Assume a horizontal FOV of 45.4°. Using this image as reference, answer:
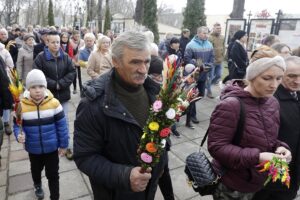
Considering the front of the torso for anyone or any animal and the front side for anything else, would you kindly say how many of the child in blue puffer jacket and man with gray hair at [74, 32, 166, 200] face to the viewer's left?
0

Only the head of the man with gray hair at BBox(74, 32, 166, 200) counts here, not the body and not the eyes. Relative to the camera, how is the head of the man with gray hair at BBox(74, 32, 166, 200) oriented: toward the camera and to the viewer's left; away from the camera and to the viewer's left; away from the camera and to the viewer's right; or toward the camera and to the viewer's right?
toward the camera and to the viewer's right

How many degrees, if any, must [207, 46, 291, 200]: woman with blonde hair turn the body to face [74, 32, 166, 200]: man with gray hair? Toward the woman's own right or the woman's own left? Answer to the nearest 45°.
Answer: approximately 90° to the woman's own right

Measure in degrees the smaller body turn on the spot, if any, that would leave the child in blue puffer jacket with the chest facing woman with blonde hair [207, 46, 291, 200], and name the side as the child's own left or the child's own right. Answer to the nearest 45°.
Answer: approximately 45° to the child's own left

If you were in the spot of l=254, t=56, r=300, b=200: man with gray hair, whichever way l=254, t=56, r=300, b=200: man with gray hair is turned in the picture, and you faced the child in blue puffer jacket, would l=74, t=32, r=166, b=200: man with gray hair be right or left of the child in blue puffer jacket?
left

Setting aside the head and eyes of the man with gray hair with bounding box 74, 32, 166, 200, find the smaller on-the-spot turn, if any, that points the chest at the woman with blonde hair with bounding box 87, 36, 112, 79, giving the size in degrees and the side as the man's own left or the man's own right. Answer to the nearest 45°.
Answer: approximately 135° to the man's own left

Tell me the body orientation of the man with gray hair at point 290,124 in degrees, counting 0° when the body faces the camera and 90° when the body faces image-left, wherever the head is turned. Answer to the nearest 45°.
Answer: approximately 315°

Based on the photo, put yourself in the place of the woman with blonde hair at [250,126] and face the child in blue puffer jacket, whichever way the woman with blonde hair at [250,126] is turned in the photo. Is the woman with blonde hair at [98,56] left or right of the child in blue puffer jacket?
right

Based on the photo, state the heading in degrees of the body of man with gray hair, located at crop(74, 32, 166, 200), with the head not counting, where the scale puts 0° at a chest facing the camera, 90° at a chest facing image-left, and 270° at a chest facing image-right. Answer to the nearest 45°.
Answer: approximately 315°
